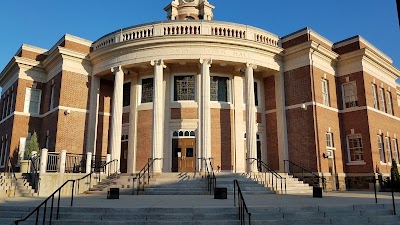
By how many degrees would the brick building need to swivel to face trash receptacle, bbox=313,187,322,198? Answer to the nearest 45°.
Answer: approximately 45° to its left

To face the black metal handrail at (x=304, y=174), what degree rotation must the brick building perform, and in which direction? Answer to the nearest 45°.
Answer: approximately 90° to its left

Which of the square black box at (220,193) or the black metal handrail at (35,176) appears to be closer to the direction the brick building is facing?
the square black box

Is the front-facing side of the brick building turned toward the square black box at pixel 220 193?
yes

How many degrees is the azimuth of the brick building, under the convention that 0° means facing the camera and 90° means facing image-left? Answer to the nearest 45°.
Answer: approximately 0°

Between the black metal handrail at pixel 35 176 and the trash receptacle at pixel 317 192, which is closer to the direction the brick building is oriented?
the trash receptacle

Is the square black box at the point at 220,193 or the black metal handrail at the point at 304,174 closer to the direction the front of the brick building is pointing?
the square black box
